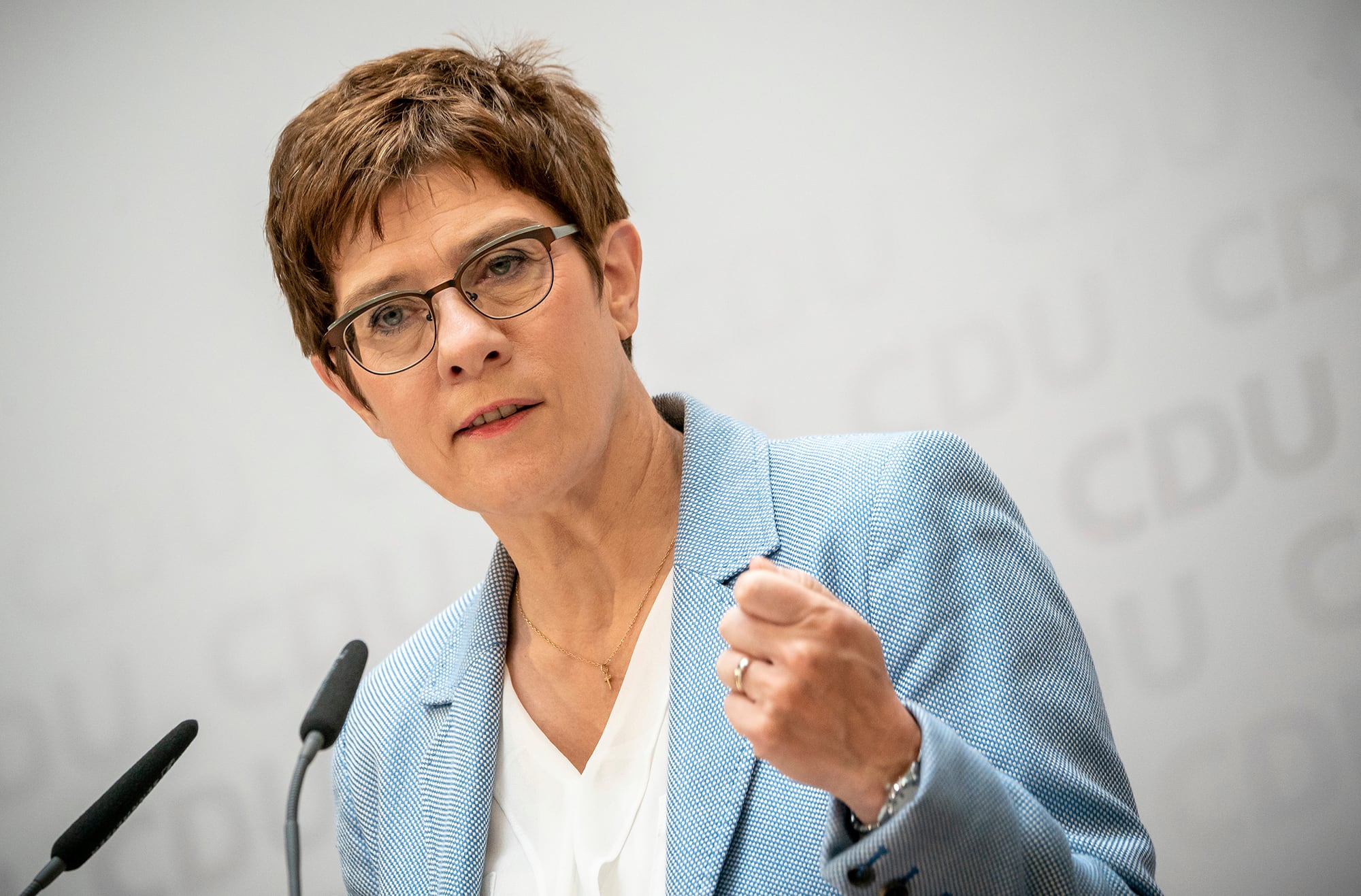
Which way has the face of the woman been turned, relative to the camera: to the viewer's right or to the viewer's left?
to the viewer's left

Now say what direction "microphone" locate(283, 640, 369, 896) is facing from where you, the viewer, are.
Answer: facing away from the viewer and to the right of the viewer

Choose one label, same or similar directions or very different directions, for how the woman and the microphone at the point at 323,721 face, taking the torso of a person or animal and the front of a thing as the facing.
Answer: very different directions

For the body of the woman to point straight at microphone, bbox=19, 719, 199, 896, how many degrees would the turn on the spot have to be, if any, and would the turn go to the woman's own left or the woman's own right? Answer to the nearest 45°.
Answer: approximately 45° to the woman's own right

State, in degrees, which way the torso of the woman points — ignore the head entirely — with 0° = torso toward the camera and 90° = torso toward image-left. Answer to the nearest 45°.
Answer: approximately 45°
